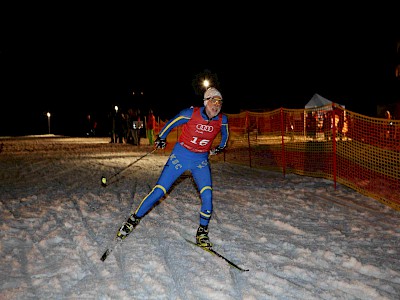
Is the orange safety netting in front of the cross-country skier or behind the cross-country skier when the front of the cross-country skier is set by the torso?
behind

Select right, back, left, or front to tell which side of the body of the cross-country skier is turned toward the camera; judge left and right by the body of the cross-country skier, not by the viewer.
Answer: front
